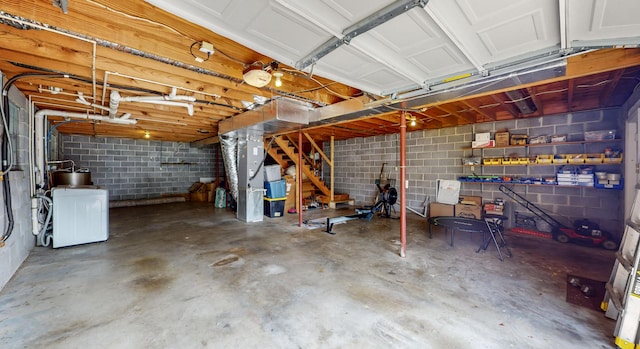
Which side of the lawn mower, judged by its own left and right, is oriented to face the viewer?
right

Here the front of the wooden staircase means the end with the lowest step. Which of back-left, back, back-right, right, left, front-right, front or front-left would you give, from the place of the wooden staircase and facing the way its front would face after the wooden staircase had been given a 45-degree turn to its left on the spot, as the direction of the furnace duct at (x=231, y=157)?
back

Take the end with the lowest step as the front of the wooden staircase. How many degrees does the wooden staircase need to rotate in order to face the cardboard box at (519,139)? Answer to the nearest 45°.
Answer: approximately 45° to its right

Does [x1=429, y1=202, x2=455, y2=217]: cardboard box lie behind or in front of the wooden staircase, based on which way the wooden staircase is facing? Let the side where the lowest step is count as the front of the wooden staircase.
in front

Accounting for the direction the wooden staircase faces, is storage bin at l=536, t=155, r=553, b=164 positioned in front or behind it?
in front

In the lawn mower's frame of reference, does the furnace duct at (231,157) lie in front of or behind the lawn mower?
behind

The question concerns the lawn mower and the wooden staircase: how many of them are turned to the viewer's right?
2

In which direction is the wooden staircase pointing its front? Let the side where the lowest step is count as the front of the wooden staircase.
to the viewer's right

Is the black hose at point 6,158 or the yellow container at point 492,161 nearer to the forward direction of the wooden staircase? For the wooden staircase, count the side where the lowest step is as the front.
the yellow container

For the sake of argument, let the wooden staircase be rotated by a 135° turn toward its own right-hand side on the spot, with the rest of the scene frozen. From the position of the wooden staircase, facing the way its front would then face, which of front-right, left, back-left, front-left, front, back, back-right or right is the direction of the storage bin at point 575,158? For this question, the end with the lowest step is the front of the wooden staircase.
left

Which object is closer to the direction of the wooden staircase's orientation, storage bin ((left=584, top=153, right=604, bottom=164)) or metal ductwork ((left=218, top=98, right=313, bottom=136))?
the storage bin
